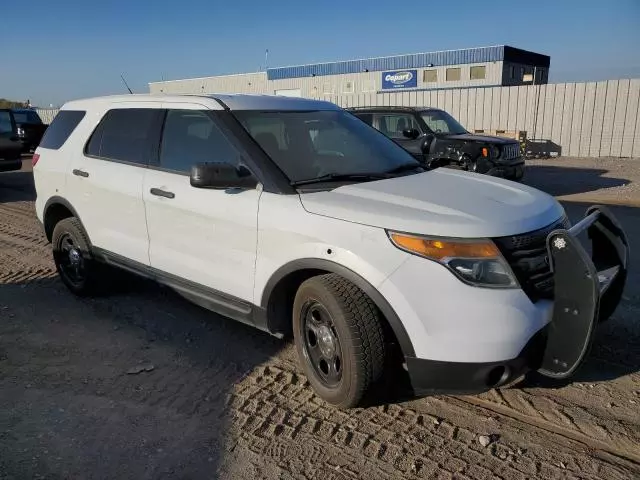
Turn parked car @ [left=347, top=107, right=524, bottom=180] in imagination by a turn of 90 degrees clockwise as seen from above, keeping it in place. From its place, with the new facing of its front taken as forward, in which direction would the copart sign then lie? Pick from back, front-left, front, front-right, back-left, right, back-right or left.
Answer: back-right

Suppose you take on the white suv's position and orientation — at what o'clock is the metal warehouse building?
The metal warehouse building is roughly at 8 o'clock from the white suv.

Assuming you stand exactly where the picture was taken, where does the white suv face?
facing the viewer and to the right of the viewer

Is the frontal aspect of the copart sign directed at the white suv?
yes

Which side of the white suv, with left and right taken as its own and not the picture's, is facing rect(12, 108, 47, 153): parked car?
back

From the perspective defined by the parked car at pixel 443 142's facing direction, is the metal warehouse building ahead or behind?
behind

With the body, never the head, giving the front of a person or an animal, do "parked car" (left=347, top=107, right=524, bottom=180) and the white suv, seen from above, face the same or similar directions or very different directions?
same or similar directions

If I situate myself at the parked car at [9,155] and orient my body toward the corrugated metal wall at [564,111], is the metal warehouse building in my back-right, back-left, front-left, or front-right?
front-left

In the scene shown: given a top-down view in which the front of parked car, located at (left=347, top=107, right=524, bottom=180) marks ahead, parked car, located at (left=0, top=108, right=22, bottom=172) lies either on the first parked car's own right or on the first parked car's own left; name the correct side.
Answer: on the first parked car's own right

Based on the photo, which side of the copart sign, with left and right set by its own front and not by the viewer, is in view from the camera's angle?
front

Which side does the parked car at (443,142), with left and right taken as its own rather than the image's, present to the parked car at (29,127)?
back

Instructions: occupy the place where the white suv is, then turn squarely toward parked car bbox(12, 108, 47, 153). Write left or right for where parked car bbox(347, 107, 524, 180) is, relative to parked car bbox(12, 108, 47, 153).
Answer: right

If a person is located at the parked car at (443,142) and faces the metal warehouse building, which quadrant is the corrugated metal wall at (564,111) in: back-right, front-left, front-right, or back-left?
front-right

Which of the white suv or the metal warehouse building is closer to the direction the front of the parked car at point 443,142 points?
the white suv
